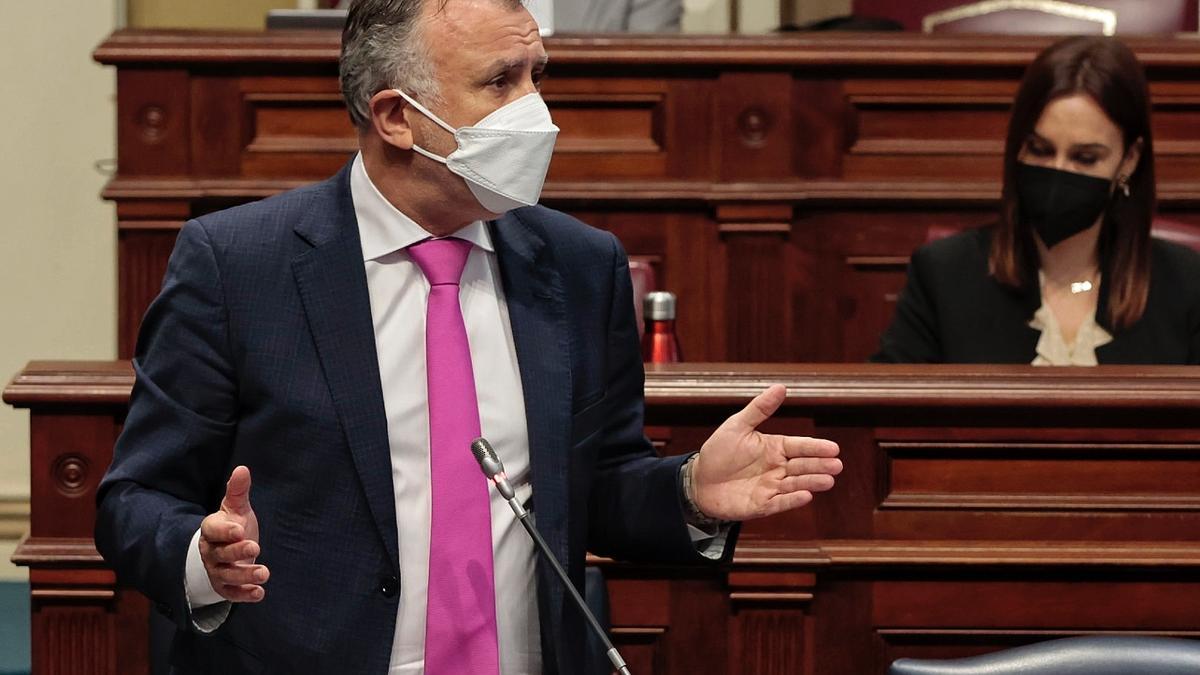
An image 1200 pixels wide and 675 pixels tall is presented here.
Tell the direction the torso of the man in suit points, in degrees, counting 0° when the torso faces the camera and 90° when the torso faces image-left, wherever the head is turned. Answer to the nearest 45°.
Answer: approximately 315°

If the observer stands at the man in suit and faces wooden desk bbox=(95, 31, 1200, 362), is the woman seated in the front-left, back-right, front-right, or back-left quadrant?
front-right

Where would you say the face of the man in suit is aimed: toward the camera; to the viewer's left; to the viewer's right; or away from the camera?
to the viewer's right

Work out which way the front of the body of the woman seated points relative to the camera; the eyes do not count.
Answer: toward the camera
